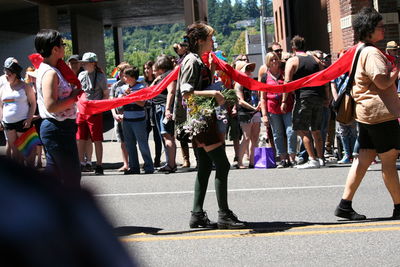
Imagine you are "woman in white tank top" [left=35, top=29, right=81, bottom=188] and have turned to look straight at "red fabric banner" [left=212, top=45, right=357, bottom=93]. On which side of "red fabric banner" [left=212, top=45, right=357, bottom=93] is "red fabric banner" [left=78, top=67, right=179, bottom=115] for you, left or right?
left

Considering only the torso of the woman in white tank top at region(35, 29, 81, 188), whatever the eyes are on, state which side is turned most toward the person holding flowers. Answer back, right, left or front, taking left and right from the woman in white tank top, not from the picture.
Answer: front

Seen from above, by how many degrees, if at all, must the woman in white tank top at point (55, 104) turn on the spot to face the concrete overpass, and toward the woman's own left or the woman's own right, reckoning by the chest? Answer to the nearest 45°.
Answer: approximately 90° to the woman's own left

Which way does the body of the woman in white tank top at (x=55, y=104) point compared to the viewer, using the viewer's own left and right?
facing to the right of the viewer

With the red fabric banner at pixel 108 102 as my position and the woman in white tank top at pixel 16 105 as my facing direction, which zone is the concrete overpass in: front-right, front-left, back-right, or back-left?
front-right
